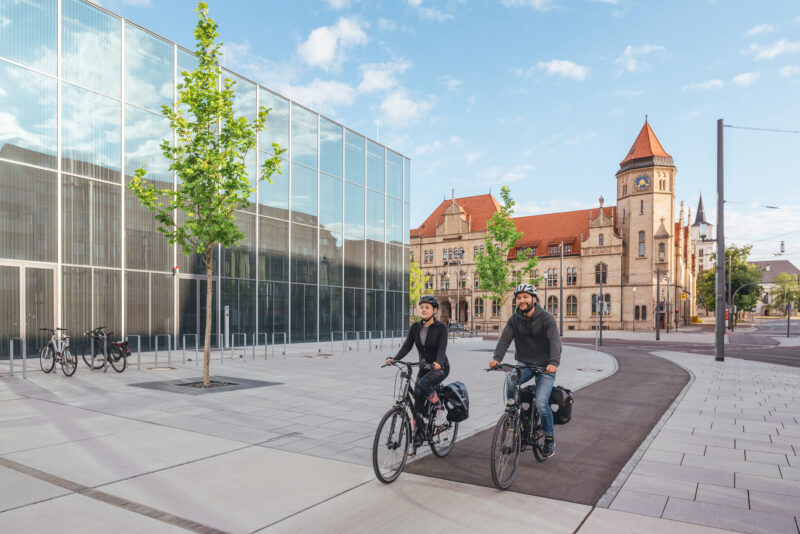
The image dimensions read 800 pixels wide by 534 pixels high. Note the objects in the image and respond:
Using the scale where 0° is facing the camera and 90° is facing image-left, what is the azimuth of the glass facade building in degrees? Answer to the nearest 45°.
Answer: approximately 315°

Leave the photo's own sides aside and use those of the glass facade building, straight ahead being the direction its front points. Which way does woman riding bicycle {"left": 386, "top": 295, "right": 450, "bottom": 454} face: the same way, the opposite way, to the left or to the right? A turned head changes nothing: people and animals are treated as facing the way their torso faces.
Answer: to the right

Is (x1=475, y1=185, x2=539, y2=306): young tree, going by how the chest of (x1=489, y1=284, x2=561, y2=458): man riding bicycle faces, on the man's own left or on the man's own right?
on the man's own right

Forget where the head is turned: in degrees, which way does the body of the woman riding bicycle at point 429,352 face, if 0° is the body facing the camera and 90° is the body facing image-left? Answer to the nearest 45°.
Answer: approximately 45°

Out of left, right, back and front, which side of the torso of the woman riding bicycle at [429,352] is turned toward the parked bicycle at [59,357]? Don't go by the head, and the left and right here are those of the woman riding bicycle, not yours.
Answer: right

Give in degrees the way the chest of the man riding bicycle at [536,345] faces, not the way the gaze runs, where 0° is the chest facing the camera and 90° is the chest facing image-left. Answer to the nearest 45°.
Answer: approximately 45°
